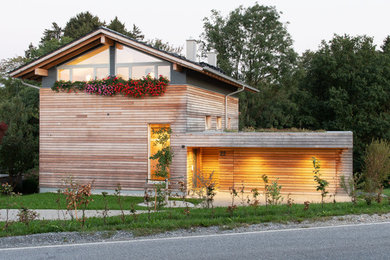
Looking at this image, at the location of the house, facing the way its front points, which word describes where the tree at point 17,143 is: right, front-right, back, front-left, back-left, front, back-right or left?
back-right

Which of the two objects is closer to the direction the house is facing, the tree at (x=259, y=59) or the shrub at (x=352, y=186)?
the shrub

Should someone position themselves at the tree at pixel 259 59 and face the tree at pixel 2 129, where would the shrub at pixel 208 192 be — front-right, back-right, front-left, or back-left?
front-left

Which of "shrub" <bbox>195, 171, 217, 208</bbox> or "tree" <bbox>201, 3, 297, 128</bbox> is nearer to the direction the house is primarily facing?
the shrub

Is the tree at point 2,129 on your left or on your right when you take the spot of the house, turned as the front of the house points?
on your right

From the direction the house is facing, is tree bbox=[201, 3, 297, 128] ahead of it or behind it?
behind

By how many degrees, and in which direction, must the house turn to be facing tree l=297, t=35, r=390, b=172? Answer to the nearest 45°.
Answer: approximately 135° to its left

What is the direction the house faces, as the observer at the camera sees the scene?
facing the viewer

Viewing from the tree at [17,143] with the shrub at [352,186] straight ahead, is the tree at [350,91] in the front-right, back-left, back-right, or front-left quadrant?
front-left

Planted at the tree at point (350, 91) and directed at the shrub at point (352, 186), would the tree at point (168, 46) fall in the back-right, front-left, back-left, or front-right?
back-right

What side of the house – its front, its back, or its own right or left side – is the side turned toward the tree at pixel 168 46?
back
